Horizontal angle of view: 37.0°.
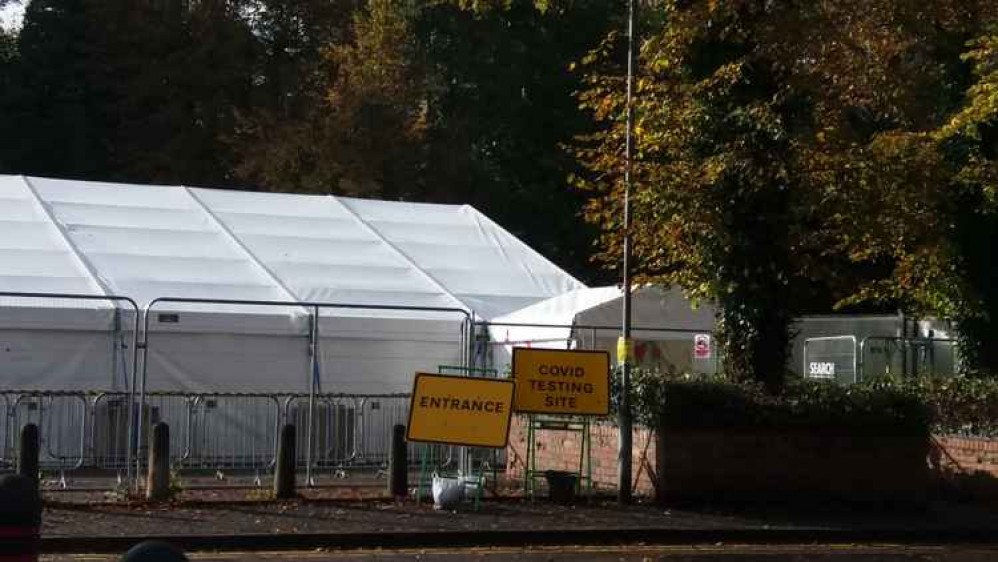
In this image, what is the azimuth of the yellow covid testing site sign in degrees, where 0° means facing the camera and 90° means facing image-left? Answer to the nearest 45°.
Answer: approximately 0°

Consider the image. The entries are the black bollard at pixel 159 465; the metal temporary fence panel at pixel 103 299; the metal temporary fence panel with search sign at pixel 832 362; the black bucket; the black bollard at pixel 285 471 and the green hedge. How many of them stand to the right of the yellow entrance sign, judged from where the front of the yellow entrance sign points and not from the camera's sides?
3

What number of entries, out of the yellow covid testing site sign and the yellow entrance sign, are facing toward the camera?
2

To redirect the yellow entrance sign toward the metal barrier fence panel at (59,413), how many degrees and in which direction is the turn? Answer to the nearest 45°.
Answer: approximately 135° to its right

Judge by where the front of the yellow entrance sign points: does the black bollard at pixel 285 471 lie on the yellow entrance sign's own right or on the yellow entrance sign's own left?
on the yellow entrance sign's own right

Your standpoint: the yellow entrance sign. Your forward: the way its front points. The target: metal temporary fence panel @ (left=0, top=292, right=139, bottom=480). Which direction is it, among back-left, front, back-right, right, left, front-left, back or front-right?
right

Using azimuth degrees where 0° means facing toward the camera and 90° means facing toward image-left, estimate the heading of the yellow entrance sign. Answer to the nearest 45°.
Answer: approximately 0°

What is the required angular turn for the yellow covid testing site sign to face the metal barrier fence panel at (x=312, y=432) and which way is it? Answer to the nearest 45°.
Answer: approximately 135° to its right

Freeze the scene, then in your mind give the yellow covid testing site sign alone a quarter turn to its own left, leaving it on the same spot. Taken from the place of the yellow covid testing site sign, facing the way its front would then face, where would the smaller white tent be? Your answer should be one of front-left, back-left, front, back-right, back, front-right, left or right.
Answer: left
